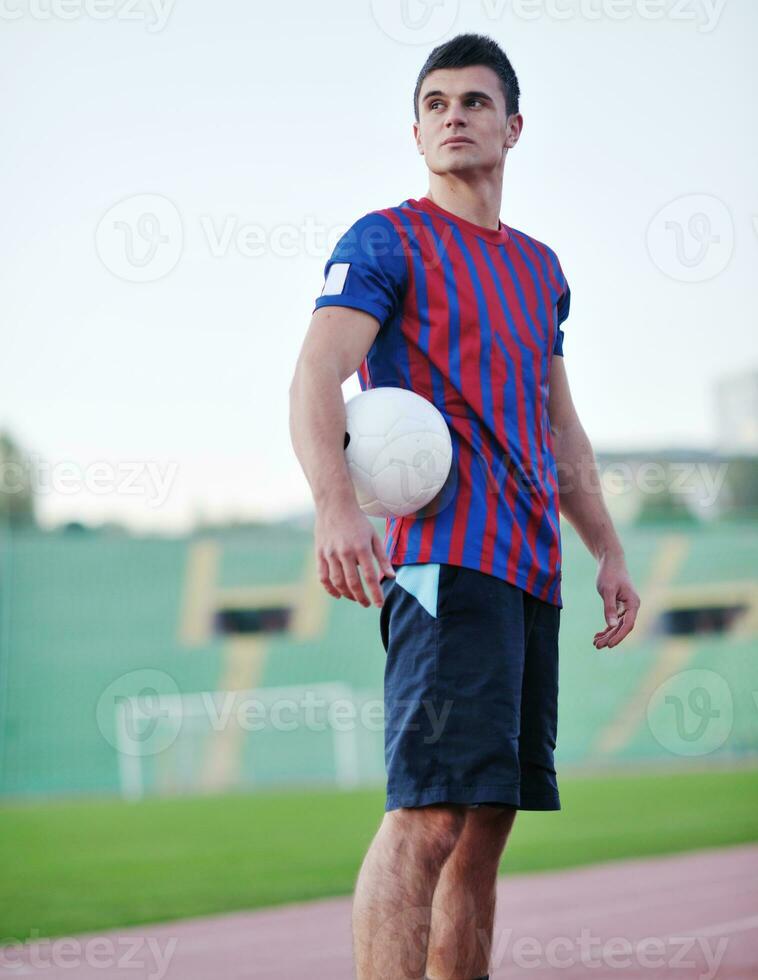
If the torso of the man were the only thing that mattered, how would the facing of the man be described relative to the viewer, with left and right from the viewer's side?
facing the viewer and to the right of the viewer

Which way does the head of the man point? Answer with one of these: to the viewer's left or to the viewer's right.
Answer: to the viewer's left
